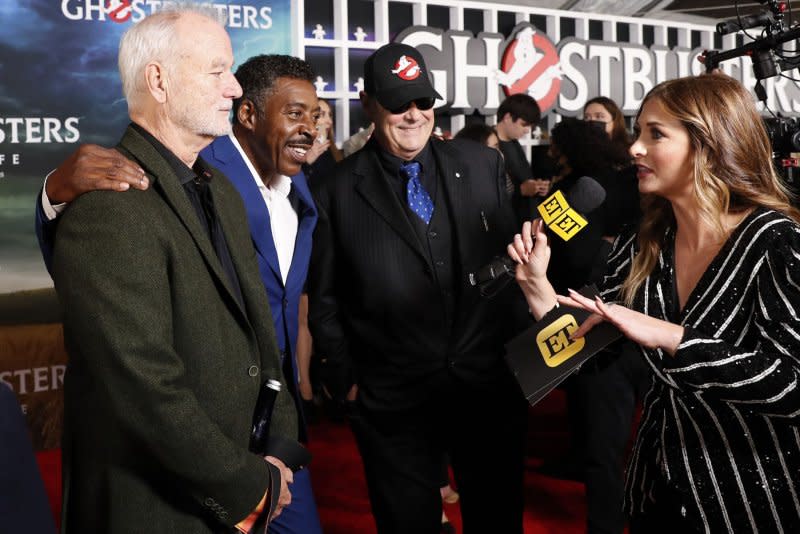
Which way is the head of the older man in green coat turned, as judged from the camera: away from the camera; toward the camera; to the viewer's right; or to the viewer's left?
to the viewer's right

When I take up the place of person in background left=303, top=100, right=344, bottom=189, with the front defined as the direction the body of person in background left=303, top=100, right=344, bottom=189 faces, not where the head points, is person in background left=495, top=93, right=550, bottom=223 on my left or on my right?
on my left

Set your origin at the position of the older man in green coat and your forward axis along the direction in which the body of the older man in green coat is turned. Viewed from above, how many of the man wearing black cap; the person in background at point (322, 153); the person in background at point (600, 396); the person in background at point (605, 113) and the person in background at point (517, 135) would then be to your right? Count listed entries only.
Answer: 0

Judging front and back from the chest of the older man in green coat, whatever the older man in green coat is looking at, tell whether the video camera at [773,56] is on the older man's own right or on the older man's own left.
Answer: on the older man's own left

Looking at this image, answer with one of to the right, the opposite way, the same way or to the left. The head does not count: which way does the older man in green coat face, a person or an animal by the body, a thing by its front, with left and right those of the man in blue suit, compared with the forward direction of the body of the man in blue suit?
the same way

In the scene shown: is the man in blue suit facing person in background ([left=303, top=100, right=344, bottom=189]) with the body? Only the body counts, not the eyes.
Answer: no

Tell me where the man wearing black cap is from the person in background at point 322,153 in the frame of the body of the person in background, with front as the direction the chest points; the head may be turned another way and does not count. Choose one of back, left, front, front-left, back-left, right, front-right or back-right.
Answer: front

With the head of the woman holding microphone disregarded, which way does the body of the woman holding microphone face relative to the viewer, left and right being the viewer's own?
facing the viewer and to the left of the viewer

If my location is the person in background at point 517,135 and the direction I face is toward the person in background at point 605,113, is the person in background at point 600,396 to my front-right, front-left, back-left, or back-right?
front-right

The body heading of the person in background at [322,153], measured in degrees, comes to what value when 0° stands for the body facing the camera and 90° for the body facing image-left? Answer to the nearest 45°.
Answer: approximately 0°

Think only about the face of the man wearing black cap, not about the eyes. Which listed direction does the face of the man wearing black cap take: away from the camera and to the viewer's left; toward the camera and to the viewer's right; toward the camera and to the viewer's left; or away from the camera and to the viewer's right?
toward the camera and to the viewer's right

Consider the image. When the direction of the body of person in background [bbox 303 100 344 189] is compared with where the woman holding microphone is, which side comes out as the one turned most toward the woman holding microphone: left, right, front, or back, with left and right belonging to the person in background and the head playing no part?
front

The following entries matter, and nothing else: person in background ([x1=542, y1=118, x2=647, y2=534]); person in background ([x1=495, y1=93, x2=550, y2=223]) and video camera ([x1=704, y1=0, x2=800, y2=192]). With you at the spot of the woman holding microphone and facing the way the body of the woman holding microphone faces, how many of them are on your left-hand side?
0

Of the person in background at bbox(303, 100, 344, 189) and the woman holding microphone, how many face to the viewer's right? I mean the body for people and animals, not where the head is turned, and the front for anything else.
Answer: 0

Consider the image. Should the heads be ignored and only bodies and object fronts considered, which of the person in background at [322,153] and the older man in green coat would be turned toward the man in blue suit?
the person in background

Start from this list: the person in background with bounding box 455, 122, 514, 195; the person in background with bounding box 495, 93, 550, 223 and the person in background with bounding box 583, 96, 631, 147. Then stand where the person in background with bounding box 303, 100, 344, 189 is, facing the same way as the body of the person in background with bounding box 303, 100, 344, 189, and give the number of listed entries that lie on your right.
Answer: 0

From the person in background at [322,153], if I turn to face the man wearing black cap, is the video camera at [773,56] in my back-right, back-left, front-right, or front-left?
front-left

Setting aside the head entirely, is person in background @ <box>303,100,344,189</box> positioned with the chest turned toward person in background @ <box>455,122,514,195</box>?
no
